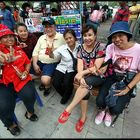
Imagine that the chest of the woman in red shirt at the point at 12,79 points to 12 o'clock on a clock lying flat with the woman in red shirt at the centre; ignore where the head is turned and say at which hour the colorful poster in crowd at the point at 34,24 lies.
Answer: The colorful poster in crowd is roughly at 8 o'clock from the woman in red shirt.

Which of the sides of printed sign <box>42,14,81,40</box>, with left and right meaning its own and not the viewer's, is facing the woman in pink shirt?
front

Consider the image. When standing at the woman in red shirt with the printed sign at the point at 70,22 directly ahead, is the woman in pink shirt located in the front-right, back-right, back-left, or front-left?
front-right

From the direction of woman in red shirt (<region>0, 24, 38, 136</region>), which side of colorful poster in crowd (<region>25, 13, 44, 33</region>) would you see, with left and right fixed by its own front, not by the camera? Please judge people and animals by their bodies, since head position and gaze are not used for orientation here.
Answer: front

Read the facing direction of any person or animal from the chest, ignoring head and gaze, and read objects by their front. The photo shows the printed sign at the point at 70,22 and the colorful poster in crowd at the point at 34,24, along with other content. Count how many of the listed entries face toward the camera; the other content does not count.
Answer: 2

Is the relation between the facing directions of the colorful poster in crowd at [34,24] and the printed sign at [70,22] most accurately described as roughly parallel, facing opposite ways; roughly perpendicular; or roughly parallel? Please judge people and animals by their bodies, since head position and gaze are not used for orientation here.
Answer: roughly parallel

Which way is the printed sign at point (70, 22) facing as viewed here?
toward the camera

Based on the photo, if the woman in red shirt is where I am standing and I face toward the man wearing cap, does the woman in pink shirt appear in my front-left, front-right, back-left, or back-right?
front-right

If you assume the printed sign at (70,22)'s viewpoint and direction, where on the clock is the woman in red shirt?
The woman in red shirt is roughly at 1 o'clock from the printed sign.

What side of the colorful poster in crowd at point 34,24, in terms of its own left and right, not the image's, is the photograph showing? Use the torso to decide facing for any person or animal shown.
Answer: front

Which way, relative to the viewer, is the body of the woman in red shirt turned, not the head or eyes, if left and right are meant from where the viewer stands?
facing the viewer and to the right of the viewer

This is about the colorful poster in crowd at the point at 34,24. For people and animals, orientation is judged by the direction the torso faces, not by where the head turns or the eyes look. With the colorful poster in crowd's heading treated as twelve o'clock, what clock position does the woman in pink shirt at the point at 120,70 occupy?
The woman in pink shirt is roughly at 11 o'clock from the colorful poster in crowd.

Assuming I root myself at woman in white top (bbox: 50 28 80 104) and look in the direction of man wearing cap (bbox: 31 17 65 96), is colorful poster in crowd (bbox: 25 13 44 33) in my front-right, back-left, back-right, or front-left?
front-right

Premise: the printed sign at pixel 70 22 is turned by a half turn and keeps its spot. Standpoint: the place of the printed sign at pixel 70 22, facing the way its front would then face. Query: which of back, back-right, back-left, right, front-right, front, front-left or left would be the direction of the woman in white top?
back
